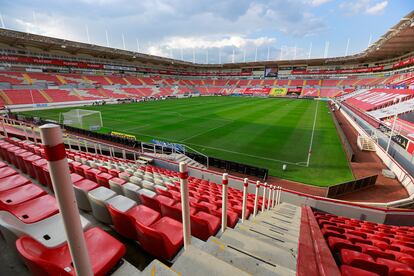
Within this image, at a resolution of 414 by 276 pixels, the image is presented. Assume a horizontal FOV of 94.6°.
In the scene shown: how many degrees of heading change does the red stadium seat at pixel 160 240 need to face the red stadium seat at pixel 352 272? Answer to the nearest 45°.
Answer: approximately 90° to its right

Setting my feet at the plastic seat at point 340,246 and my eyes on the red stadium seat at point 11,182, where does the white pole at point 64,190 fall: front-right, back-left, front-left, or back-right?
front-left

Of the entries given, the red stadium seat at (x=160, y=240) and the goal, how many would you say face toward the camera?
0

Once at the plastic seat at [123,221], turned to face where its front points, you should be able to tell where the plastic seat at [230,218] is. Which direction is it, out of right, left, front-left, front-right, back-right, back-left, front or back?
front-right

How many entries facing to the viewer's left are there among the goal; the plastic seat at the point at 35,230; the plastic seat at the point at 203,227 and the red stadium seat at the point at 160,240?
0

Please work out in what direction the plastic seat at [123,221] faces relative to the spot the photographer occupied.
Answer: facing away from the viewer and to the right of the viewer

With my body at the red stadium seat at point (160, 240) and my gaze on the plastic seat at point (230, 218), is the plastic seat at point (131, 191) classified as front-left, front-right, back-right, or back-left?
front-left

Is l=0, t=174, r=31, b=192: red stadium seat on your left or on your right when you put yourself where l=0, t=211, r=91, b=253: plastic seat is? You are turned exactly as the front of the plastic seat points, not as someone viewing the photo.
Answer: on your left

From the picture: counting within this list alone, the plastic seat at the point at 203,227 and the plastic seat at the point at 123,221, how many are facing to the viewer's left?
0

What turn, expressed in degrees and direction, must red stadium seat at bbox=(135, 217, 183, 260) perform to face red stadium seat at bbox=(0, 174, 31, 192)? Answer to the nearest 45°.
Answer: approximately 90° to its left

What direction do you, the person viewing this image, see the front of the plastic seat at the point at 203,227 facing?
facing away from the viewer and to the right of the viewer

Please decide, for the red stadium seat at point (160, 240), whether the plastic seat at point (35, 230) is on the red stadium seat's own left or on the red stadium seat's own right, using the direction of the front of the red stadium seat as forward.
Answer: on the red stadium seat's own left

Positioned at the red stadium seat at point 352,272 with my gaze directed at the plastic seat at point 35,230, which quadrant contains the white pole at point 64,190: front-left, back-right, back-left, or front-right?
front-left

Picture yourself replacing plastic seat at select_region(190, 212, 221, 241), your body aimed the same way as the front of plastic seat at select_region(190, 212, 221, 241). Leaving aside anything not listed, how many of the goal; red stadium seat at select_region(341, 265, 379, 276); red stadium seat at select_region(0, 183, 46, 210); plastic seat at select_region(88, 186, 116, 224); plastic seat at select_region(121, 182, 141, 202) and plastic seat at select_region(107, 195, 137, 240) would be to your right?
1

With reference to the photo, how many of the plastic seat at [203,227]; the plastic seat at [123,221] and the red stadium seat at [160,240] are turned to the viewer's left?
0

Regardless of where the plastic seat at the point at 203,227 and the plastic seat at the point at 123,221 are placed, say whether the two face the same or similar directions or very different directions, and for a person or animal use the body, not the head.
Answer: same or similar directions

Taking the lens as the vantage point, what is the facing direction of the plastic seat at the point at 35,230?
facing to the right of the viewer

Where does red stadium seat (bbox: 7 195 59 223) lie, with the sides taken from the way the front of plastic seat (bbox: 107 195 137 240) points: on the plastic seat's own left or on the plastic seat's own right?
on the plastic seat's own left
